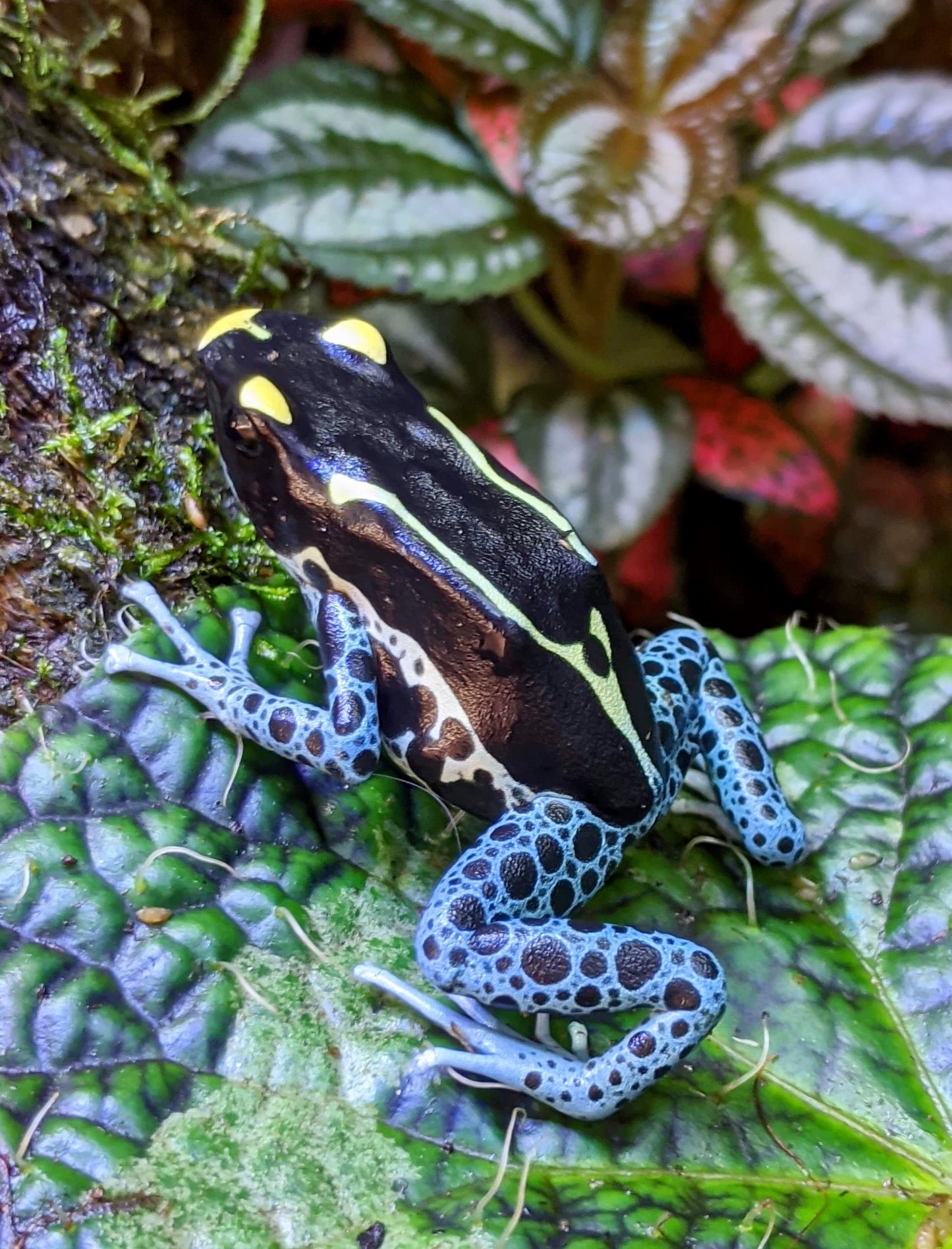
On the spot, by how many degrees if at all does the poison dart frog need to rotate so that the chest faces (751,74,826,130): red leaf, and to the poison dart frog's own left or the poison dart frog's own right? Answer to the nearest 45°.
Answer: approximately 45° to the poison dart frog's own right

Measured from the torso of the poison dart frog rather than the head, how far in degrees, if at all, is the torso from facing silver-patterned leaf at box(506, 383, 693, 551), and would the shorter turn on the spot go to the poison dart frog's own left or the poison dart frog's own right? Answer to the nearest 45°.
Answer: approximately 45° to the poison dart frog's own right

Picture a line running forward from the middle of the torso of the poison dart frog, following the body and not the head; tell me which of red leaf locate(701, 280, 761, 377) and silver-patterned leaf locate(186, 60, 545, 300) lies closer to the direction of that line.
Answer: the silver-patterned leaf

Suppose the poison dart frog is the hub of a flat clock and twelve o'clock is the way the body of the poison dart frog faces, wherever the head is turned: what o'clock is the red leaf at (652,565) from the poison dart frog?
The red leaf is roughly at 2 o'clock from the poison dart frog.

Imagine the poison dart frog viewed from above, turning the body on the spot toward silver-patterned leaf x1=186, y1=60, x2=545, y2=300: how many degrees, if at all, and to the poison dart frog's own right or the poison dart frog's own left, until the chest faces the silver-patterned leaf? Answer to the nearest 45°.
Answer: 0° — it already faces it

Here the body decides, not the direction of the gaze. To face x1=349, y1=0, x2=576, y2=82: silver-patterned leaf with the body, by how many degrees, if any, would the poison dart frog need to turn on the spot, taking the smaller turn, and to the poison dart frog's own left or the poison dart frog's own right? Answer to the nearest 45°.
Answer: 0° — it already faces it

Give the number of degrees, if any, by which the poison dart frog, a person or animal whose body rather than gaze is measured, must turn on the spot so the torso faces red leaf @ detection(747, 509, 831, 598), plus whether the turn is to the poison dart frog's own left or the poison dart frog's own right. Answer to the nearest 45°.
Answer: approximately 45° to the poison dart frog's own right

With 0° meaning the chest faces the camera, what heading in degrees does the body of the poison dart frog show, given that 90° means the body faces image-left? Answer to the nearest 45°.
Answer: approximately 135°

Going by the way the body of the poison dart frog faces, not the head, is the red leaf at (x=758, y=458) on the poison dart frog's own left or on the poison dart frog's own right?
on the poison dart frog's own right

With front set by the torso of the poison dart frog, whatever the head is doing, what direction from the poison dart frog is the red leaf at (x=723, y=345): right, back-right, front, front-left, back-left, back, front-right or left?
front-right

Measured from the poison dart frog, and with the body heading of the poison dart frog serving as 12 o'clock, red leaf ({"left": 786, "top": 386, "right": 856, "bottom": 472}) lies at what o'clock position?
The red leaf is roughly at 2 o'clock from the poison dart frog.
